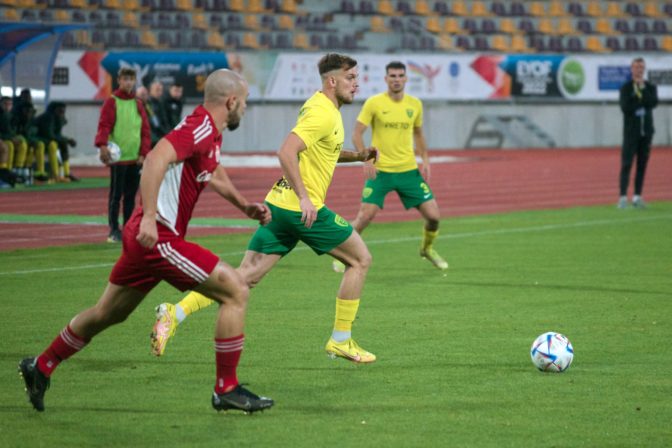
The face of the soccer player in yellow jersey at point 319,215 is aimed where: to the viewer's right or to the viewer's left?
to the viewer's right

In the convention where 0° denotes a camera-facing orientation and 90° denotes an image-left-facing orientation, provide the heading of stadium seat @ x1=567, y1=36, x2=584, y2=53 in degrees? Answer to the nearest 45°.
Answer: approximately 0°

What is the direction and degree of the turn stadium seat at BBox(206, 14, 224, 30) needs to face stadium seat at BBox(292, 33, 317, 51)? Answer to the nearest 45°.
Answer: approximately 90° to its left

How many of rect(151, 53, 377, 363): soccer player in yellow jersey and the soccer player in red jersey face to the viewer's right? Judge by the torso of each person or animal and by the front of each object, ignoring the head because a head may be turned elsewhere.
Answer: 2

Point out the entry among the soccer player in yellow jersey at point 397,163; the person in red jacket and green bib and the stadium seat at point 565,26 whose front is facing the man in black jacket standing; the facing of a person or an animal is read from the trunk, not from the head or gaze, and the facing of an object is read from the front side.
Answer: the stadium seat

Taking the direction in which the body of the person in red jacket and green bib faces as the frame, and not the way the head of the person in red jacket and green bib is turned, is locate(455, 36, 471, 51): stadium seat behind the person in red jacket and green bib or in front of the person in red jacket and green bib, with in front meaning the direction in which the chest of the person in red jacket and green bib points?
behind

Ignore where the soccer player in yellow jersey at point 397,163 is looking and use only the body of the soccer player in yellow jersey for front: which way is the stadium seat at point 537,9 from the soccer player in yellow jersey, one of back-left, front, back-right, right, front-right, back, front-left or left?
back

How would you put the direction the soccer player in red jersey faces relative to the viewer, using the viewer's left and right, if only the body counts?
facing to the right of the viewer

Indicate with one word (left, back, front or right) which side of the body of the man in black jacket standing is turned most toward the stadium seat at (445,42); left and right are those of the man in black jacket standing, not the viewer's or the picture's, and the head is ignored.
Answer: back

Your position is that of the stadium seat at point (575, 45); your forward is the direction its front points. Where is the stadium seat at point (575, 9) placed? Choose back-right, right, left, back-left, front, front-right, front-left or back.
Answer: back

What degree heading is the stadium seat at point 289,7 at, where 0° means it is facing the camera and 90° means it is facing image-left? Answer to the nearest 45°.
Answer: approximately 0°
